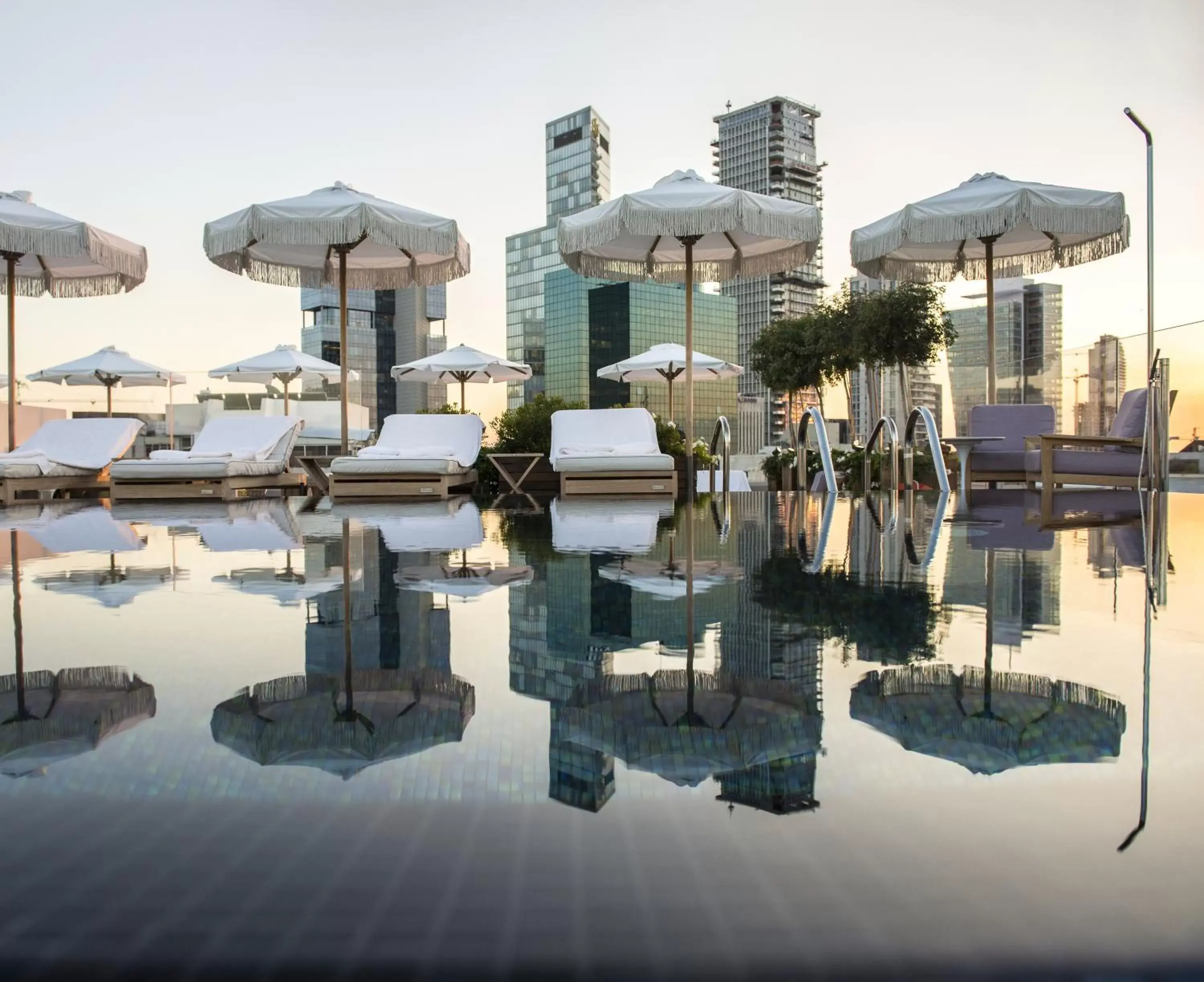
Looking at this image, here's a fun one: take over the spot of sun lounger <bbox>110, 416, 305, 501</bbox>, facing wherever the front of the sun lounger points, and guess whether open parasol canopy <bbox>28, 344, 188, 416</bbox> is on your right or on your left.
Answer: on your right

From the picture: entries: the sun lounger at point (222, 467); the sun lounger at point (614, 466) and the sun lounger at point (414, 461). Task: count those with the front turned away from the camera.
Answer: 0

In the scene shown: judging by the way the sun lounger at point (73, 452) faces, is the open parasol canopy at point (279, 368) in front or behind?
behind

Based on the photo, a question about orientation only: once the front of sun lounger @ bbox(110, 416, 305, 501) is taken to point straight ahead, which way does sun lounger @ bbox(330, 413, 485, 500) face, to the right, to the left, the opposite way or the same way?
the same way

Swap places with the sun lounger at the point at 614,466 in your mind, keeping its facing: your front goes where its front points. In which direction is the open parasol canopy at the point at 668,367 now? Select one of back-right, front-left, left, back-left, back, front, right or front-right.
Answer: back

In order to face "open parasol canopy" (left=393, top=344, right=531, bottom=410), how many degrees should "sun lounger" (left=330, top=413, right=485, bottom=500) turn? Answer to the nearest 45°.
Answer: approximately 135° to its right

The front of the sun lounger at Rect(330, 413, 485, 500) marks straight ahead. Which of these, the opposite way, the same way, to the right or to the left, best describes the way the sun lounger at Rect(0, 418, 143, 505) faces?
the same way

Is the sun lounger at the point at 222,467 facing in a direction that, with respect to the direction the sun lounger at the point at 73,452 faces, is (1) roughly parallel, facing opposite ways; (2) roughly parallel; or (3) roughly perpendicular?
roughly parallel

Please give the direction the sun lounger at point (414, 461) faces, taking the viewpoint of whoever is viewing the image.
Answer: facing the viewer and to the left of the viewer

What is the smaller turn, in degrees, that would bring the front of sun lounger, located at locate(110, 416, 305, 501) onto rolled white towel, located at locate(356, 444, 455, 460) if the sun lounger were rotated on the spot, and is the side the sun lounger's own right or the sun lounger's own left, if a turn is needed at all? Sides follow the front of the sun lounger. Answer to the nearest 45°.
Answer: approximately 90° to the sun lounger's own left

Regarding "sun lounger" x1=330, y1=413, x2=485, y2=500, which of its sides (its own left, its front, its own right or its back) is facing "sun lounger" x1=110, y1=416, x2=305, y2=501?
right

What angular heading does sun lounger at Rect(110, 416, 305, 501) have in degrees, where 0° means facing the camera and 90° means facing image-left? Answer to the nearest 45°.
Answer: approximately 45°

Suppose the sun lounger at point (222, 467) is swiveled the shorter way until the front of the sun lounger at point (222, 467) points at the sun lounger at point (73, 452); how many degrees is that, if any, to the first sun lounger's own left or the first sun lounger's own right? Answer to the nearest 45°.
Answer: approximately 90° to the first sun lounger's own right

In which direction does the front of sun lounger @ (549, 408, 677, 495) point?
toward the camera

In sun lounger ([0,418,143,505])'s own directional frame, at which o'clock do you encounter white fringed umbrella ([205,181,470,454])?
The white fringed umbrella is roughly at 9 o'clock from the sun lounger.

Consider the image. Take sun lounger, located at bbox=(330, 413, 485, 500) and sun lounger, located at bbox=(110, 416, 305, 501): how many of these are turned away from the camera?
0

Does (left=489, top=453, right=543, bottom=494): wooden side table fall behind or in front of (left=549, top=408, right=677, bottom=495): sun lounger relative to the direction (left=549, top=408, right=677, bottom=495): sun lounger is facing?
behind

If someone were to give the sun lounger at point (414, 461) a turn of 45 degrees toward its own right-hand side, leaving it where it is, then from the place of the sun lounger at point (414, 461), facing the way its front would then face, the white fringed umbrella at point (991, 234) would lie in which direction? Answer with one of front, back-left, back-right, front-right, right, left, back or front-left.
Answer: back
